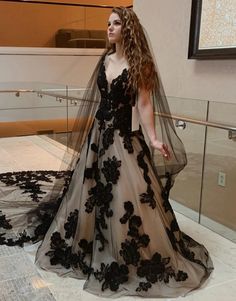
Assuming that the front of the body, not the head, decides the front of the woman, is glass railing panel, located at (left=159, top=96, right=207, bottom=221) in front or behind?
behind

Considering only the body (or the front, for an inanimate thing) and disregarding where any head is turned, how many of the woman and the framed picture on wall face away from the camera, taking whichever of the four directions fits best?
0

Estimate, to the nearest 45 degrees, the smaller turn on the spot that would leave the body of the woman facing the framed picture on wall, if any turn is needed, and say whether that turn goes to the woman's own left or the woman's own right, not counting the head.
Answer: approximately 180°

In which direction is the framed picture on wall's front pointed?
toward the camera

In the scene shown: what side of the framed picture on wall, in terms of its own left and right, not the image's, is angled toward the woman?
front

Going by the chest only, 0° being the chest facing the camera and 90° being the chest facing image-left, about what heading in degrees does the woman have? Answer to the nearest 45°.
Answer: approximately 45°
